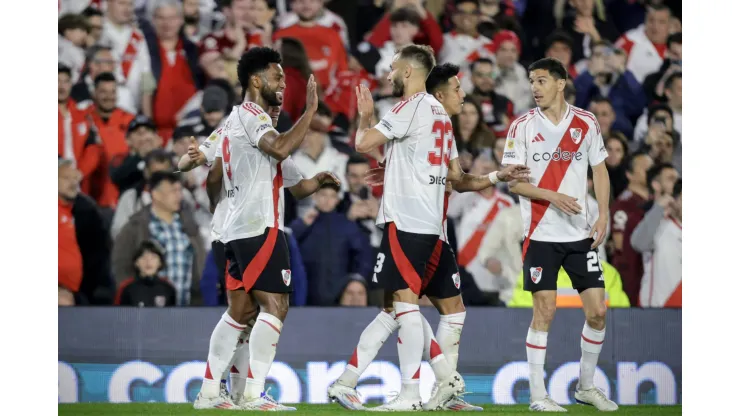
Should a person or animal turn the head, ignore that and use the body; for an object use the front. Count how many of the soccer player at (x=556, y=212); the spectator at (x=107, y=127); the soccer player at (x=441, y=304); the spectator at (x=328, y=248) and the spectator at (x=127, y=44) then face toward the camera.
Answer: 4

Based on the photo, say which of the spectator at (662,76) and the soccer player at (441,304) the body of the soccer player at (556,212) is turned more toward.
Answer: the soccer player

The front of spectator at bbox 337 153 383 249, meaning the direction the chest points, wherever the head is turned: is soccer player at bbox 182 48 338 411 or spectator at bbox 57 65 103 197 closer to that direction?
the soccer player

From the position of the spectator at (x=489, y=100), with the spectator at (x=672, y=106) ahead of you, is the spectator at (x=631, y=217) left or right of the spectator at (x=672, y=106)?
right

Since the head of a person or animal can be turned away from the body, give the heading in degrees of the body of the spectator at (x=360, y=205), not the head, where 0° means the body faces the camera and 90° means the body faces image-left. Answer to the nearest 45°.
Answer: approximately 0°

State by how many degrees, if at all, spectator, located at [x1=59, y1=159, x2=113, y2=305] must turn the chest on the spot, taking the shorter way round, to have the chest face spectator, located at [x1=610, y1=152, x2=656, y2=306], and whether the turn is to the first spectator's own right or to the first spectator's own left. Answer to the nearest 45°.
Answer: approximately 135° to the first spectator's own left

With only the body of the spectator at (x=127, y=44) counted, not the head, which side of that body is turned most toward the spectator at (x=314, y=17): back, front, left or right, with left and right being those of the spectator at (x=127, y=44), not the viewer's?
left

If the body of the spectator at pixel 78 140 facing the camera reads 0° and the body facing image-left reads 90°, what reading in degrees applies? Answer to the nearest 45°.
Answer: approximately 0°
